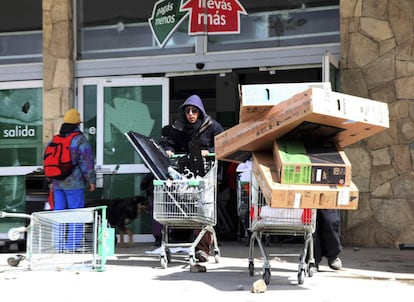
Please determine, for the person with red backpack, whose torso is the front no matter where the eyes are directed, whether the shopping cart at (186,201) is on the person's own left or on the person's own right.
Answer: on the person's own right

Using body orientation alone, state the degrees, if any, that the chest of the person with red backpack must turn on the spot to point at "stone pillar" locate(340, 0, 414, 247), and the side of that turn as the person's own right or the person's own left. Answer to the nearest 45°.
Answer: approximately 45° to the person's own right

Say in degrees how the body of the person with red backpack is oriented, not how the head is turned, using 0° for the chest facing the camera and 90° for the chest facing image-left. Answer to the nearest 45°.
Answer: approximately 225°

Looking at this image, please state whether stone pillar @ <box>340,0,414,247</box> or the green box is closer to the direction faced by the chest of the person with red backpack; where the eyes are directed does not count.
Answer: the stone pillar

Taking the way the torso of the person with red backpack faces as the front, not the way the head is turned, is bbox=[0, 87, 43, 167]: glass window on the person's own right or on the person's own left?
on the person's own left

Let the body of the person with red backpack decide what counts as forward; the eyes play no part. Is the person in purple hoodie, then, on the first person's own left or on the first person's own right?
on the first person's own right
